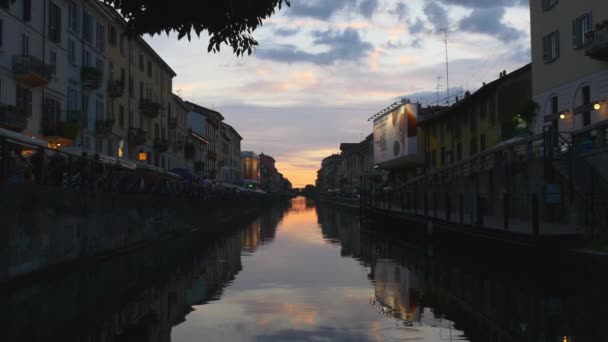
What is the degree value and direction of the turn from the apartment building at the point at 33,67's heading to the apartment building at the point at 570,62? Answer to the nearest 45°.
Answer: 0° — it already faces it

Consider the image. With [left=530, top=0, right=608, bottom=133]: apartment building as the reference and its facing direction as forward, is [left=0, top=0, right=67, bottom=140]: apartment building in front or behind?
in front

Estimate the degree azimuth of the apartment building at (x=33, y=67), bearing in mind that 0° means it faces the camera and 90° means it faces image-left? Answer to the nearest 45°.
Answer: approximately 315°

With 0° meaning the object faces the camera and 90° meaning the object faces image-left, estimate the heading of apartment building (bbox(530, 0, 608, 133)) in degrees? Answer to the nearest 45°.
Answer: approximately 45°
